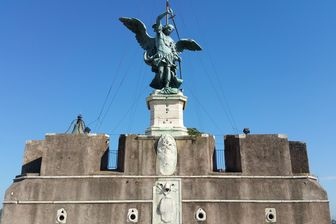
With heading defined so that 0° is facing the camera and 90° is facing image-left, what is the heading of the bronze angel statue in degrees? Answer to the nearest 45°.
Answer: approximately 0°
